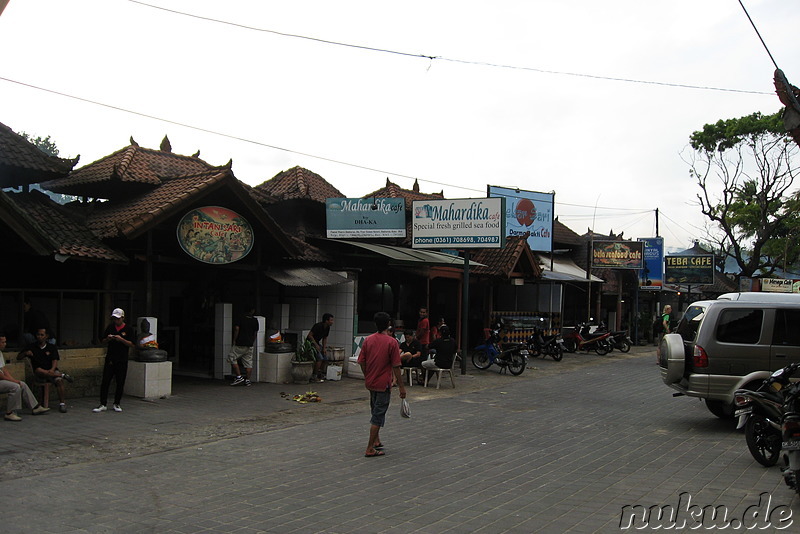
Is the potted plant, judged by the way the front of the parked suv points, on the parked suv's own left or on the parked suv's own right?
on the parked suv's own left

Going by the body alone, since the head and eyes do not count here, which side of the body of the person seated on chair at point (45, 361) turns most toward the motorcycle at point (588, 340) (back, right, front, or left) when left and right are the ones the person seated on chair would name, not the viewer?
left

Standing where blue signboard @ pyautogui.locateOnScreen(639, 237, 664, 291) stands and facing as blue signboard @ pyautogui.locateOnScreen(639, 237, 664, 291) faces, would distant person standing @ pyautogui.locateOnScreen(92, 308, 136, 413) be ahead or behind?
ahead

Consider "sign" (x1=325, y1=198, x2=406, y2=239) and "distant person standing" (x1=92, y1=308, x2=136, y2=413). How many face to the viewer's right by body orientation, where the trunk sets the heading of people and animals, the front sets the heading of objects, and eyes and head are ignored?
0

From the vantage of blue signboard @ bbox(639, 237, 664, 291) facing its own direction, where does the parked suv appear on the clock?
The parked suv is roughly at 12 o'clock from the blue signboard.

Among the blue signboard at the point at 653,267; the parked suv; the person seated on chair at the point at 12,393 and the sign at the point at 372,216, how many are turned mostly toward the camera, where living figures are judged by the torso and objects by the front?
2

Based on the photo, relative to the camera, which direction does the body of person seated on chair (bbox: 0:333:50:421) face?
to the viewer's right

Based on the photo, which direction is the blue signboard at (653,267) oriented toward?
toward the camera

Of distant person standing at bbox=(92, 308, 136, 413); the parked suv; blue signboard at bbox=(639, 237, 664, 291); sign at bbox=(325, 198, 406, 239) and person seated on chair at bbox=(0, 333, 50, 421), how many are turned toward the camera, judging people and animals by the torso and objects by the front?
3

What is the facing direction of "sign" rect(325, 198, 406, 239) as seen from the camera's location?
facing the viewer

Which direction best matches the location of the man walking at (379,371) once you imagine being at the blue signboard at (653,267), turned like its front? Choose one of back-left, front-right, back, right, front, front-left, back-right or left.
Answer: front

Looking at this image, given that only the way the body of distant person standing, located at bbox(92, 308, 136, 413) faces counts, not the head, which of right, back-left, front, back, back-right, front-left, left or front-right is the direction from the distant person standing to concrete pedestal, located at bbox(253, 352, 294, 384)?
back-left
